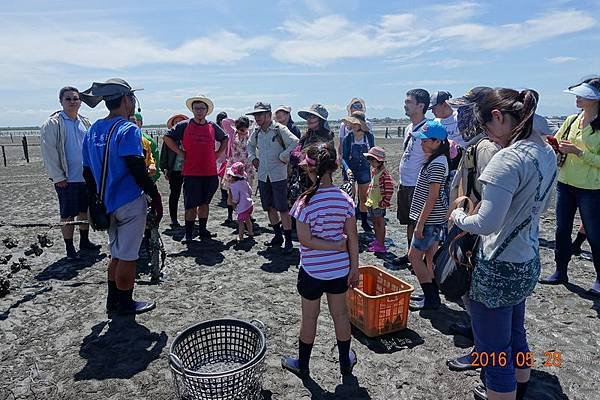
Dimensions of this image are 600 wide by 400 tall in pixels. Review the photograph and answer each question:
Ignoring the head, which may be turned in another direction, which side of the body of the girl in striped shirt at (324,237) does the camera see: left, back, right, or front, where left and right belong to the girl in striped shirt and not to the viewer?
back

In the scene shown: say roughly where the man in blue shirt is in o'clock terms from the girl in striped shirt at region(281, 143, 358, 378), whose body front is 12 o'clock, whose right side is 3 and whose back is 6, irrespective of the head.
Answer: The man in blue shirt is roughly at 10 o'clock from the girl in striped shirt.

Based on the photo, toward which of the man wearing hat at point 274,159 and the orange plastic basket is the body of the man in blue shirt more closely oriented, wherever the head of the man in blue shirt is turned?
the man wearing hat

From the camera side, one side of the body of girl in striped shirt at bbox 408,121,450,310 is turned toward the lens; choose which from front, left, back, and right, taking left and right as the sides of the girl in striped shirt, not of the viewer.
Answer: left

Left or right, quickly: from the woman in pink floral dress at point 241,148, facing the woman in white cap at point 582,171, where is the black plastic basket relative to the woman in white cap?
right

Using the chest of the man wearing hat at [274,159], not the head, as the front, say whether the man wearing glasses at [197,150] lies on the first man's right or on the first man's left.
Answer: on the first man's right

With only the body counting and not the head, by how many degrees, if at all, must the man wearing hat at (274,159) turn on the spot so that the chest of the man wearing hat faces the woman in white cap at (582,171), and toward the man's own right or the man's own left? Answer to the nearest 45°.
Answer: approximately 90° to the man's own left

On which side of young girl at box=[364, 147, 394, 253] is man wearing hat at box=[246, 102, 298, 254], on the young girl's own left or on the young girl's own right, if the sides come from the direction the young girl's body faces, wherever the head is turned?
on the young girl's own right

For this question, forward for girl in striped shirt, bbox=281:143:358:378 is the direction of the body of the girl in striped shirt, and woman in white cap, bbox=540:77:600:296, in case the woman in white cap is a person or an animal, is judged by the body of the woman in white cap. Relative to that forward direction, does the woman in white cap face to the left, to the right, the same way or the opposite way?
to the left
